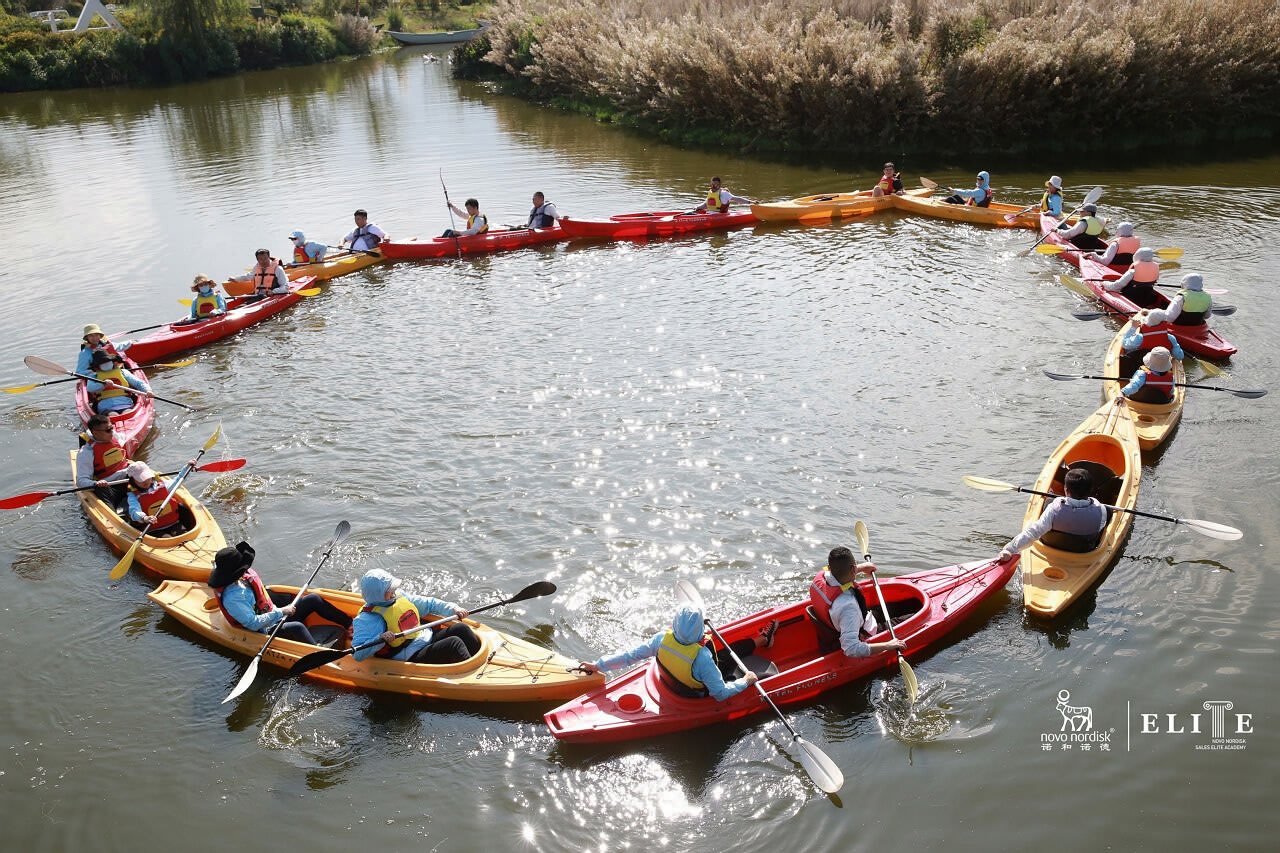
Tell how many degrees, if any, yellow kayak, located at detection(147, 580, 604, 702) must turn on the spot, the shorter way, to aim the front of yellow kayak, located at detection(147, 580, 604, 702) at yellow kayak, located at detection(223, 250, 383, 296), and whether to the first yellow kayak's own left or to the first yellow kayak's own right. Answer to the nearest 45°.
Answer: approximately 135° to the first yellow kayak's own left

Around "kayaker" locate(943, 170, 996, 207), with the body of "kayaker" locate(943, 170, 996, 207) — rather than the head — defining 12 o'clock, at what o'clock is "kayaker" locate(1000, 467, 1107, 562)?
"kayaker" locate(1000, 467, 1107, 562) is roughly at 9 o'clock from "kayaker" locate(943, 170, 996, 207).

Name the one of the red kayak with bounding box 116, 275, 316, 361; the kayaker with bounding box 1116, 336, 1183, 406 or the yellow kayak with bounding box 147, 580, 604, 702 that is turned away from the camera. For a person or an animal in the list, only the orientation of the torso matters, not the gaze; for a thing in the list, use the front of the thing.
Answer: the kayaker

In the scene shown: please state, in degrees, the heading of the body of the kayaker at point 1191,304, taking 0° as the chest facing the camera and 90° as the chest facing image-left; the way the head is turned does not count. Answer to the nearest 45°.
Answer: approximately 135°

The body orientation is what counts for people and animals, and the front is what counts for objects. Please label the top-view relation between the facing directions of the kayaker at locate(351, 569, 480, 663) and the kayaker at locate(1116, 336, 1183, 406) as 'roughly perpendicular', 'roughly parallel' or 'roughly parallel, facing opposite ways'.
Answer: roughly perpendicular

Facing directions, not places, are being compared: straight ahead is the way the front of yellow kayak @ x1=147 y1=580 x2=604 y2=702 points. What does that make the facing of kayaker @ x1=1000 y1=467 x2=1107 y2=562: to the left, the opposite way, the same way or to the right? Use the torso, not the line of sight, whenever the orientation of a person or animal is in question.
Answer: to the left

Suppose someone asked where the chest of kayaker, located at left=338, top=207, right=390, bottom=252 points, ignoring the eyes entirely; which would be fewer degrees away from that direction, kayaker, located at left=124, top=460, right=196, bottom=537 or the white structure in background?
the kayaker

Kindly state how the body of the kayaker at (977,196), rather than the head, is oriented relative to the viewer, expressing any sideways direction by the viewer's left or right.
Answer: facing to the left of the viewer

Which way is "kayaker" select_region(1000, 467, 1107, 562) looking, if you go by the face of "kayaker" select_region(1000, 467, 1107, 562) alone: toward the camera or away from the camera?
away from the camera

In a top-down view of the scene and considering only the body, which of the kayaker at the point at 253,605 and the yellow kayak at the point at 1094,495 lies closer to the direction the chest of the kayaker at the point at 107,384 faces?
the kayaker

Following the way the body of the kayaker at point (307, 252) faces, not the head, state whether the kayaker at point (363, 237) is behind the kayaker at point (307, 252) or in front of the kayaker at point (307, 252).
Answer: behind

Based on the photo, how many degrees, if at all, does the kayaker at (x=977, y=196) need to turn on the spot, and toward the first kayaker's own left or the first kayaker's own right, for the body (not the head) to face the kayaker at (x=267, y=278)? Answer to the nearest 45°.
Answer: approximately 45° to the first kayaker's own left
